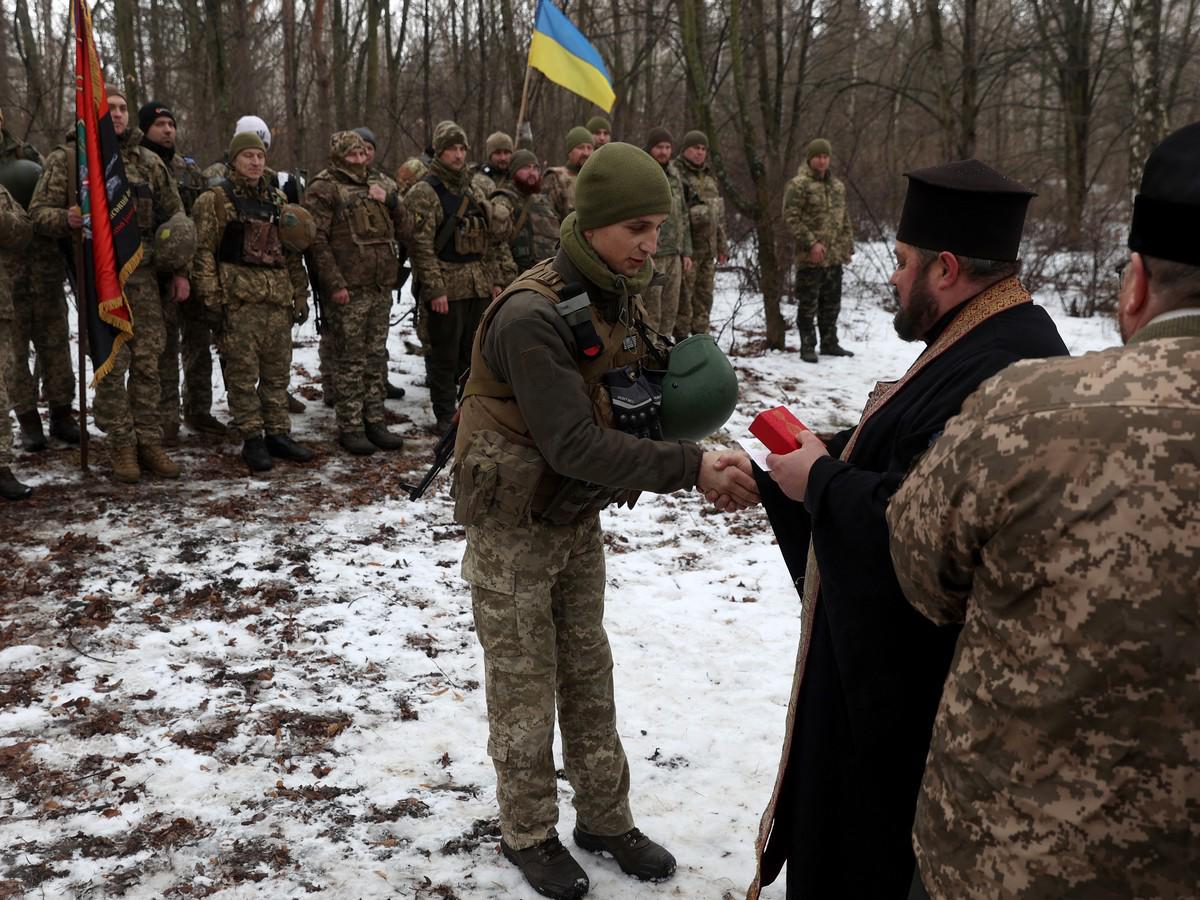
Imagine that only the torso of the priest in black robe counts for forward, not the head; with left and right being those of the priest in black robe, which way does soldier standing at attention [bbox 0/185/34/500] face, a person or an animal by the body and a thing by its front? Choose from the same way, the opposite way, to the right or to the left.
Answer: the opposite way

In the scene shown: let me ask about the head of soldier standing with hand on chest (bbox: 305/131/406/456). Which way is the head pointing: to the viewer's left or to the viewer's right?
to the viewer's right

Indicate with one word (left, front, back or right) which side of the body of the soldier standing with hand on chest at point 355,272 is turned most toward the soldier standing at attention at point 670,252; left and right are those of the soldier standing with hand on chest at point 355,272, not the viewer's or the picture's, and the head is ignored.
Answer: left

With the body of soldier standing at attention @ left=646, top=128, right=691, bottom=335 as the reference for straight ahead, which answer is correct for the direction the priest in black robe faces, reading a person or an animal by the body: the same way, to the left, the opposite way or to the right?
to the right

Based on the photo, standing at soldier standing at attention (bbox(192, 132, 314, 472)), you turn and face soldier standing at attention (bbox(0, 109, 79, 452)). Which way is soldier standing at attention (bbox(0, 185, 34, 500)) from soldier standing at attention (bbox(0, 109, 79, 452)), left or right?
left

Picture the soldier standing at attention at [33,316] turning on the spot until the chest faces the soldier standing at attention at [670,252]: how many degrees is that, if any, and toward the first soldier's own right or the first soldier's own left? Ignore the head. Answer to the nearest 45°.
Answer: approximately 45° to the first soldier's own left

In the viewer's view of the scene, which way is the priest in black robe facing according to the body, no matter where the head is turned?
to the viewer's left

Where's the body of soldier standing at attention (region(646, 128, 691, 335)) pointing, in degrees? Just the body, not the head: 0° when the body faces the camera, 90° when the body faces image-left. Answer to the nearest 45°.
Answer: approximately 0°

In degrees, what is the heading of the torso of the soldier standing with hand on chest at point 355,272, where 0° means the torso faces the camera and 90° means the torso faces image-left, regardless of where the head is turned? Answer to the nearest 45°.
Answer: approximately 315°

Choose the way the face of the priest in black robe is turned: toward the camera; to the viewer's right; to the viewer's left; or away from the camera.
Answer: to the viewer's left

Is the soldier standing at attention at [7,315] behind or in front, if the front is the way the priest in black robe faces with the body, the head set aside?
in front

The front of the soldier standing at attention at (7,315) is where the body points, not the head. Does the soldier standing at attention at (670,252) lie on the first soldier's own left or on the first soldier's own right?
on the first soldier's own left
